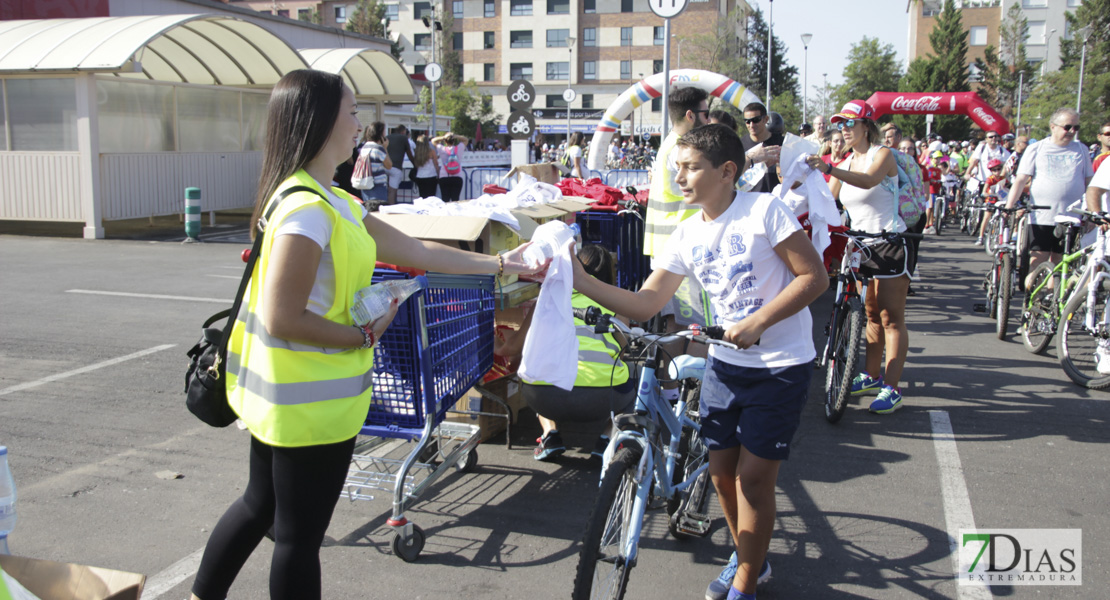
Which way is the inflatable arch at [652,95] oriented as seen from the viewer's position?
toward the camera

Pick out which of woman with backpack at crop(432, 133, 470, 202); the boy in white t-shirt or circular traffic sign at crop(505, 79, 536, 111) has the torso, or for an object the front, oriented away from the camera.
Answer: the woman with backpack

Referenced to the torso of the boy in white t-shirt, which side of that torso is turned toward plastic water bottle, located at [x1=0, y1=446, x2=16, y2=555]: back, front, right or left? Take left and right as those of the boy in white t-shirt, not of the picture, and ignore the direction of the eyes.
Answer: front

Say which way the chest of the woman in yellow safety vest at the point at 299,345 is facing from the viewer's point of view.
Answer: to the viewer's right

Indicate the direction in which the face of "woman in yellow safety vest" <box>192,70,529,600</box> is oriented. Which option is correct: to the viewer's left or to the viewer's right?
to the viewer's right

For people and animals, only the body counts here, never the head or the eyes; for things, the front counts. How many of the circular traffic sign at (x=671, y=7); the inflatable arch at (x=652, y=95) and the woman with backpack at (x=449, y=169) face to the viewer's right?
0

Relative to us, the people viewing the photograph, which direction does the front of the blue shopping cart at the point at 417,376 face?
facing away from the viewer and to the right of the viewer

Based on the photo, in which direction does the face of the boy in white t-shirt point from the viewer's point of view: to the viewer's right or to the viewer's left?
to the viewer's left

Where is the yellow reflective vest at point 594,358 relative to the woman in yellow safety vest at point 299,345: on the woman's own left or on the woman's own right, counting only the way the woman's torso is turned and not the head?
on the woman's own left

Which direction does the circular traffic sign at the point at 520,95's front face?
toward the camera

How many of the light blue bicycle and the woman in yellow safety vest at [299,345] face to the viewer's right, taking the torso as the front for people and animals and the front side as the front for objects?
1

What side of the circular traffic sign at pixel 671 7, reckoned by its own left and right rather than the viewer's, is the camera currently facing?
front

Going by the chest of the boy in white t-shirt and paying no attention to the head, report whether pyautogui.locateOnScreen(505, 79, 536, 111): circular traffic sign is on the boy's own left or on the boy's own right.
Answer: on the boy's own right

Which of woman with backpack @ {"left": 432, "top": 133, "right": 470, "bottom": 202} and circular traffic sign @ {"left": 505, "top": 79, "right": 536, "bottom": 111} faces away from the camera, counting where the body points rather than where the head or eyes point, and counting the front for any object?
the woman with backpack

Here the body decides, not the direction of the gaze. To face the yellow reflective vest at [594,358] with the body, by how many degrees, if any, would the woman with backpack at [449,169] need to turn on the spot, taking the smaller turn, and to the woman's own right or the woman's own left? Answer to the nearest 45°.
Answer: approximately 180°

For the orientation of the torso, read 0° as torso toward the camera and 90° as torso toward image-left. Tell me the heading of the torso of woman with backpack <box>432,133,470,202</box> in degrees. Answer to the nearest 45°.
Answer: approximately 180°

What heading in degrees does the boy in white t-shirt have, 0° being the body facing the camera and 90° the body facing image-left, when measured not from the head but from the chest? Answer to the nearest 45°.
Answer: approximately 45°
